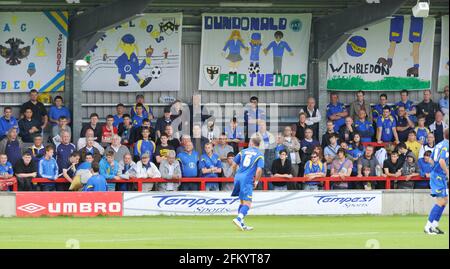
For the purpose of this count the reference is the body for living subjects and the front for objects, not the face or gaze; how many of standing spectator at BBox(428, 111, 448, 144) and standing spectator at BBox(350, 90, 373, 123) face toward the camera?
2

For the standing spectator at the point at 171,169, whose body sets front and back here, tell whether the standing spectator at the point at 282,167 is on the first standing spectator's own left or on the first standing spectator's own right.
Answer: on the first standing spectator's own left

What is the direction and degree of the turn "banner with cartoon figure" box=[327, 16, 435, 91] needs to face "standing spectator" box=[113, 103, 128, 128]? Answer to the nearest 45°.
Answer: approximately 45° to its right

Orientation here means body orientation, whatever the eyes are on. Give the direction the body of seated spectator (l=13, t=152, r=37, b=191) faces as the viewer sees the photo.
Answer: toward the camera

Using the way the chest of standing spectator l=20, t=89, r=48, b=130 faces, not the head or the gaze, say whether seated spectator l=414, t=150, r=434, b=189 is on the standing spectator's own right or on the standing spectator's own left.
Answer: on the standing spectator's own left

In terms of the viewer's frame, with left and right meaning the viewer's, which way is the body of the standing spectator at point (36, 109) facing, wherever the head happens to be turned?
facing the viewer

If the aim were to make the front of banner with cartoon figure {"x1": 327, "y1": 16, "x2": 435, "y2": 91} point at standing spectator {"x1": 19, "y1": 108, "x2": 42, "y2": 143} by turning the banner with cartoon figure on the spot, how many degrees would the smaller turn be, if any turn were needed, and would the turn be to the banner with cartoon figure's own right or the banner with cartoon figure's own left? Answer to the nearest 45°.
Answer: approximately 45° to the banner with cartoon figure's own right

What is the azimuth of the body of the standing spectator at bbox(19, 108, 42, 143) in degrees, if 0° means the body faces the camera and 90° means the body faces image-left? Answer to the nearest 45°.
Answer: approximately 0°

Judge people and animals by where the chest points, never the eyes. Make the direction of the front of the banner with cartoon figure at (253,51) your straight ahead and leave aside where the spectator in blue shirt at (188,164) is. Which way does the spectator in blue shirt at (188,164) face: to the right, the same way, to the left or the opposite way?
the same way

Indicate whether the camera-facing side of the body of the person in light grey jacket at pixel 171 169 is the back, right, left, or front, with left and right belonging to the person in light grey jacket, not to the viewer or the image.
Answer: front

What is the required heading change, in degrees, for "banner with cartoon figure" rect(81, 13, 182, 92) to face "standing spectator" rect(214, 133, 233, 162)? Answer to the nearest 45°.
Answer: approximately 45° to its left

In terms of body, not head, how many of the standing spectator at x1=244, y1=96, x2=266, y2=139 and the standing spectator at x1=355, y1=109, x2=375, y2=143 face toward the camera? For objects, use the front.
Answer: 2
